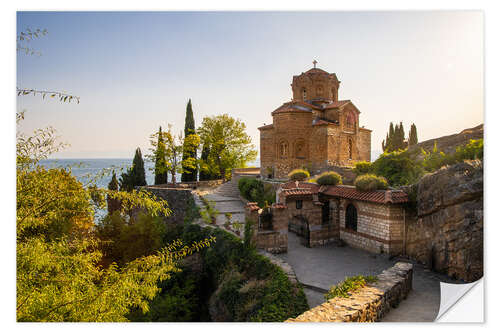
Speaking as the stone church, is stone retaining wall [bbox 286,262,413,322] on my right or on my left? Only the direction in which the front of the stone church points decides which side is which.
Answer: on my right

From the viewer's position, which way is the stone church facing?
facing away from the viewer and to the right of the viewer

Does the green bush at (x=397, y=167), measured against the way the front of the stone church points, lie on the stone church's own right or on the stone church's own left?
on the stone church's own right

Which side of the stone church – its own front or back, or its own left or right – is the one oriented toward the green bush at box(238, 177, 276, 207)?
back

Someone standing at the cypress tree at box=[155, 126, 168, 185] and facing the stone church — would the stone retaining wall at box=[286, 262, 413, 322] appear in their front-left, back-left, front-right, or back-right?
front-right
